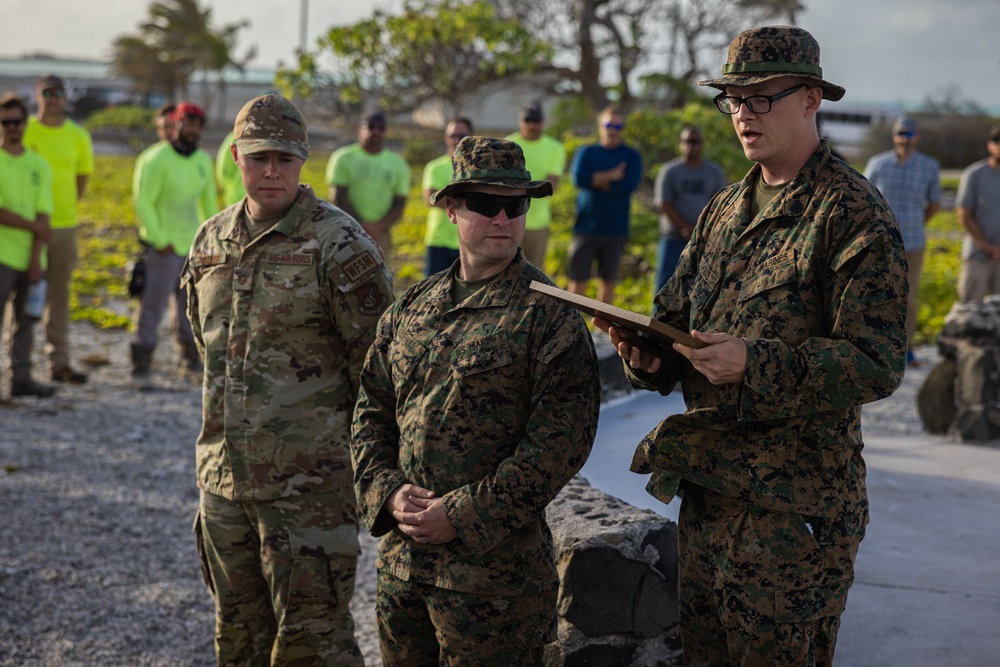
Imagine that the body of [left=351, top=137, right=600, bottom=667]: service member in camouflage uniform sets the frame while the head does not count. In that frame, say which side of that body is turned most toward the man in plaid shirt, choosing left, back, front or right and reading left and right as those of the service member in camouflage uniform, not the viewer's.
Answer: back

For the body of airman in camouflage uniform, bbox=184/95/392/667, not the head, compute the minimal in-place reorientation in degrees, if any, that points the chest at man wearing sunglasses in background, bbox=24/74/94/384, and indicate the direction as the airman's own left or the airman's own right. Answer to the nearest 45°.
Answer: approximately 135° to the airman's own right

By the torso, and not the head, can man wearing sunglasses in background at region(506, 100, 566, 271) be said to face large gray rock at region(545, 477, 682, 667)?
yes

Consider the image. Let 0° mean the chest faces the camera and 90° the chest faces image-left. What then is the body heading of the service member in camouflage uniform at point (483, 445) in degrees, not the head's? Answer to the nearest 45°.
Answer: approximately 45°

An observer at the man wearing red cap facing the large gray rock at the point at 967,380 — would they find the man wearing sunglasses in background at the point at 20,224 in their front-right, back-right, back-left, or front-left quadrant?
back-right

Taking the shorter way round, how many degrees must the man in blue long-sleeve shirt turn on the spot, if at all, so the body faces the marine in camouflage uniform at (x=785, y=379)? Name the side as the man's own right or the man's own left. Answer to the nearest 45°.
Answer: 0° — they already face them

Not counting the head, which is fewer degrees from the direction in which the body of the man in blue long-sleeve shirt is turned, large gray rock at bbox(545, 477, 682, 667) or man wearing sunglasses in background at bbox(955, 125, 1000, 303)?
the large gray rock

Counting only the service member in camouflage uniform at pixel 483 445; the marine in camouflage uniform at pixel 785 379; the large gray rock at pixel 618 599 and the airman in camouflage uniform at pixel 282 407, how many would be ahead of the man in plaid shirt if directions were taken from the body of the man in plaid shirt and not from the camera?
4

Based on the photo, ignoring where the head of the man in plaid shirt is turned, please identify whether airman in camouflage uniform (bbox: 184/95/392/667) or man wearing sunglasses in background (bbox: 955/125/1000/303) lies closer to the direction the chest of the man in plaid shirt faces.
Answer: the airman in camouflage uniform

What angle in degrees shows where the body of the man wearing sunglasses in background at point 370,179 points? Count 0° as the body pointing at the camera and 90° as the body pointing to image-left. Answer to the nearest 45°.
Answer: approximately 0°
